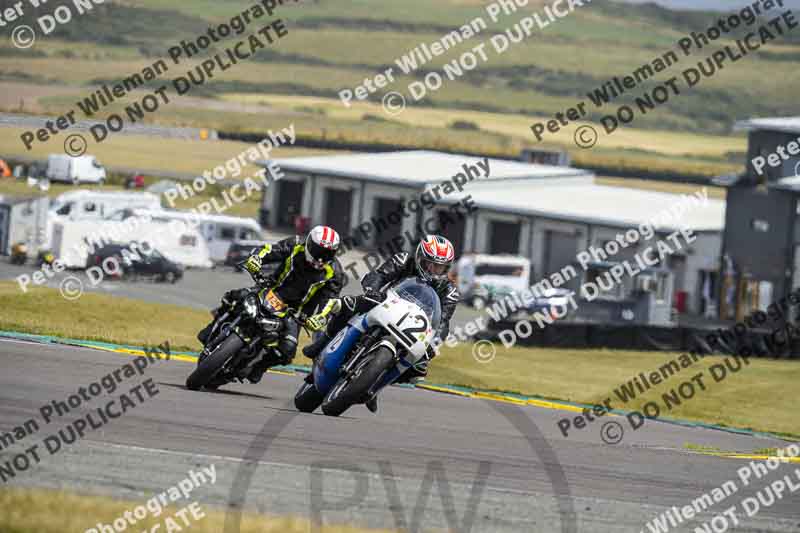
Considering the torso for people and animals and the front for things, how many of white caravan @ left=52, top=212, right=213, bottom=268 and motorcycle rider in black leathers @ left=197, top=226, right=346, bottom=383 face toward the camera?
1

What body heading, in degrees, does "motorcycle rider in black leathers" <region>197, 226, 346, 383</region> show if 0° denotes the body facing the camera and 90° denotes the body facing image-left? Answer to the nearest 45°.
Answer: approximately 0°

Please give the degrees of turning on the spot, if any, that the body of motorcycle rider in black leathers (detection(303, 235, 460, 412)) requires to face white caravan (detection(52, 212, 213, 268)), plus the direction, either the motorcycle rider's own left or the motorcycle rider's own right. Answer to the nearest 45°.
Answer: approximately 135° to the motorcycle rider's own left

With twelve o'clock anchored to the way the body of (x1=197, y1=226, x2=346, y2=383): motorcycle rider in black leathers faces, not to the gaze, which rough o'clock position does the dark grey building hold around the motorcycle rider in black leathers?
The dark grey building is roughly at 7 o'clock from the motorcycle rider in black leathers.

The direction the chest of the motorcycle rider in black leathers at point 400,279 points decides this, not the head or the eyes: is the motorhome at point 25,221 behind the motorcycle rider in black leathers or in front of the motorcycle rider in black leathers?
behind
